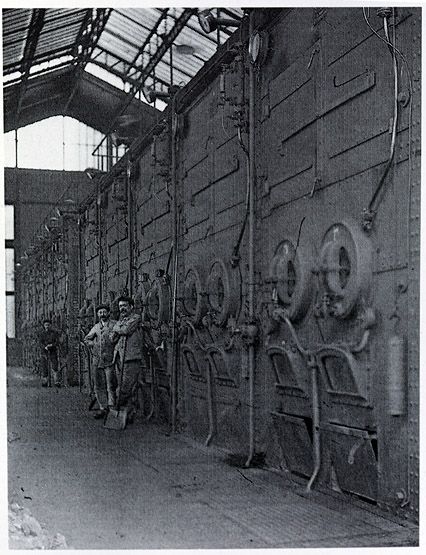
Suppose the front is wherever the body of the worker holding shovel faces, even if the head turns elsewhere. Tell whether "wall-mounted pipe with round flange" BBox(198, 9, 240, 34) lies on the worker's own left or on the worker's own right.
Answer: on the worker's own left

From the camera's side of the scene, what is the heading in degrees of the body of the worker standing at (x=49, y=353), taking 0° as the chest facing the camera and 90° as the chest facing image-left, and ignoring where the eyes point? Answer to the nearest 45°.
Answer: approximately 0°

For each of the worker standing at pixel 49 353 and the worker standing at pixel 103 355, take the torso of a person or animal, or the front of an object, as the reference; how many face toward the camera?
2

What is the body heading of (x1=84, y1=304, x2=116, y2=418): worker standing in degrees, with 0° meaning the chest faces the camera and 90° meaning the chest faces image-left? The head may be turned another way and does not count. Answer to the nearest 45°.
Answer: approximately 0°

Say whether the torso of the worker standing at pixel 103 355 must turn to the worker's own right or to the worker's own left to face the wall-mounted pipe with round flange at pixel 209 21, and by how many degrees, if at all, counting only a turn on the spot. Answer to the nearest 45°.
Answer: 0° — they already face it

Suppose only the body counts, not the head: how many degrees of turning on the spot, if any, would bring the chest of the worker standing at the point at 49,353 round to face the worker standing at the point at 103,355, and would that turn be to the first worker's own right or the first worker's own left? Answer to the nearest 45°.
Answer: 0° — they already face them
